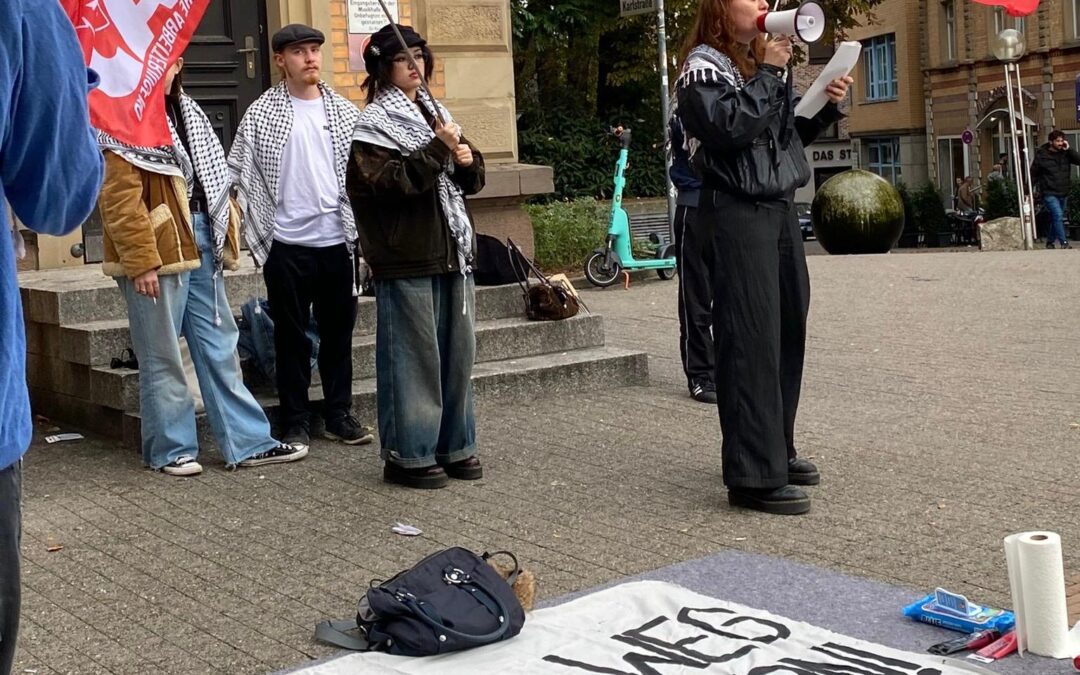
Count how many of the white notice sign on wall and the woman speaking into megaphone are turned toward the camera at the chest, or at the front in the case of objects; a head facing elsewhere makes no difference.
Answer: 1

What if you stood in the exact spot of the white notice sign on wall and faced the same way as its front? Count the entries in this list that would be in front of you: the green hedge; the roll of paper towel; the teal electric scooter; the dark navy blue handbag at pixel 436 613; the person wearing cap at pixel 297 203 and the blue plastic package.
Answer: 4

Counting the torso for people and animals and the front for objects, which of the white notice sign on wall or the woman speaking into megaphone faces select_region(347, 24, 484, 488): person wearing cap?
the white notice sign on wall

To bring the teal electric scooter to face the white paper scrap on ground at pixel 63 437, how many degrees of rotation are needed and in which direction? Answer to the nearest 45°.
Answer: approximately 45° to its left

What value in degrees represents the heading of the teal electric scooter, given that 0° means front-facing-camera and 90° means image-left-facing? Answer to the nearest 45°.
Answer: approximately 45°

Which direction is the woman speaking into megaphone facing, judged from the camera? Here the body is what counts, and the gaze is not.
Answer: to the viewer's right

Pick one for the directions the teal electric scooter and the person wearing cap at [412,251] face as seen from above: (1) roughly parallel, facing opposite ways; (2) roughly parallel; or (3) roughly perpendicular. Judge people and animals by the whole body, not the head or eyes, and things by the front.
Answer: roughly perpendicular

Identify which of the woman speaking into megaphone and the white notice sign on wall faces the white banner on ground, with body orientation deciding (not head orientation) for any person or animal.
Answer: the white notice sign on wall

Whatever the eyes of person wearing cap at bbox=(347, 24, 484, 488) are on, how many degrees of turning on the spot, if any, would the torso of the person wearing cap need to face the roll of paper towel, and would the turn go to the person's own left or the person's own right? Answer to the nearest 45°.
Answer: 0° — they already face it

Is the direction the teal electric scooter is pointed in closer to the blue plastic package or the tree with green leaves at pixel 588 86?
the blue plastic package

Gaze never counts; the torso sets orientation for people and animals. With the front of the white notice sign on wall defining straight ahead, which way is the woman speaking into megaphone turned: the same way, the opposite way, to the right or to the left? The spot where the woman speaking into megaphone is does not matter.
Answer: to the left
